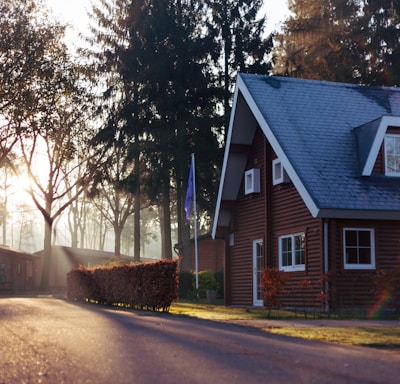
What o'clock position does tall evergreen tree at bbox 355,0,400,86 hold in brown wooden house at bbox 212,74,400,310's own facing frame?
The tall evergreen tree is roughly at 5 o'clock from the brown wooden house.

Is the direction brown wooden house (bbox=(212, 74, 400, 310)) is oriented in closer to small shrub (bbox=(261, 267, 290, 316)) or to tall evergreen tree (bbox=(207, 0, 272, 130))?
the small shrub

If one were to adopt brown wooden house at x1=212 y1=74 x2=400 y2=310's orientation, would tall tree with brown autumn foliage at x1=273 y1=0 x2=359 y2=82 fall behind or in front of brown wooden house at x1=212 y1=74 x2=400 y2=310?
behind

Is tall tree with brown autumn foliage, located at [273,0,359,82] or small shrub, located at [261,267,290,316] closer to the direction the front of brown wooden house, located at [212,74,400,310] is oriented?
the small shrub

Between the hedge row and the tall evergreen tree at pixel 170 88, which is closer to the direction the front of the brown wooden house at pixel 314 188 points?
the hedge row

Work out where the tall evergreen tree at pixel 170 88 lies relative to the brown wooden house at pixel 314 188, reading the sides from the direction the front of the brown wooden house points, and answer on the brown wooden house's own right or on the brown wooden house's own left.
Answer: on the brown wooden house's own right

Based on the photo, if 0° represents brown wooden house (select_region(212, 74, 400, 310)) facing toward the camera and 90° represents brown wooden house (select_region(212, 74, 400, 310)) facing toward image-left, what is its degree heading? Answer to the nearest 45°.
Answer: approximately 45°
